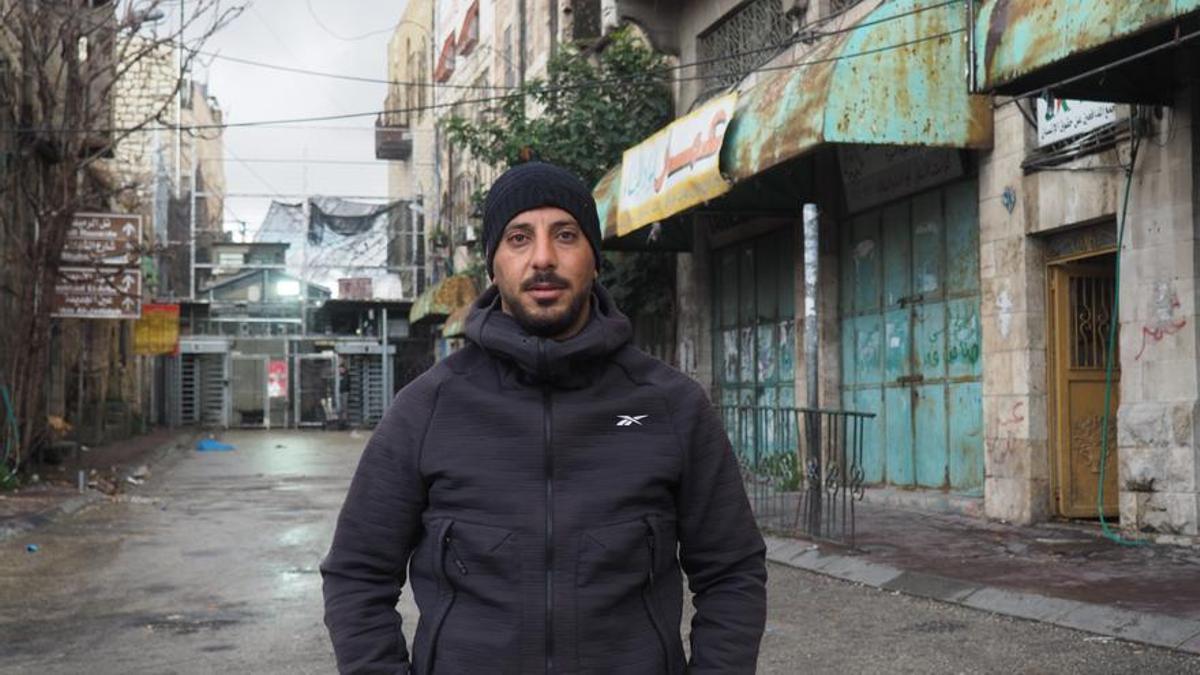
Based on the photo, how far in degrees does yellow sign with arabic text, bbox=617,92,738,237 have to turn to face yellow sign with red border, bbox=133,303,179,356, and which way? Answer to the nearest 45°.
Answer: approximately 90° to its right

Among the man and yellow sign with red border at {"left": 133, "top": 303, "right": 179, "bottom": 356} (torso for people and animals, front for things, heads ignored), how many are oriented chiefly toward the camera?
2

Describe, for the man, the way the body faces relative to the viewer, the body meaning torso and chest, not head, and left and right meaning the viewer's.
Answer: facing the viewer

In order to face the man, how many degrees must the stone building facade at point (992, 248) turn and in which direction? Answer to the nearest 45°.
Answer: approximately 45° to its left

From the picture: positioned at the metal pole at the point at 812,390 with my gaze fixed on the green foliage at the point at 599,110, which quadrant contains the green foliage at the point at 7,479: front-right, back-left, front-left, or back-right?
front-left

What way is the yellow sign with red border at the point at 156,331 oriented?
toward the camera

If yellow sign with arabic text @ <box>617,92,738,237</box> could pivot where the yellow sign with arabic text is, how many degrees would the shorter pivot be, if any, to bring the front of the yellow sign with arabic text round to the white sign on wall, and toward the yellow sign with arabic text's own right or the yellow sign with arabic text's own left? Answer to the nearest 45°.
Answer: approximately 90° to the yellow sign with arabic text's own left

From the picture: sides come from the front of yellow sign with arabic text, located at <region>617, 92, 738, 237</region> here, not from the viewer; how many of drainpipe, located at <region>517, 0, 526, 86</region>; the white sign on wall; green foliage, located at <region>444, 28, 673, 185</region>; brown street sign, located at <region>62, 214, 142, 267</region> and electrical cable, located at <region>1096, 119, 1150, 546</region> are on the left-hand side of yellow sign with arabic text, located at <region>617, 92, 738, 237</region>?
2

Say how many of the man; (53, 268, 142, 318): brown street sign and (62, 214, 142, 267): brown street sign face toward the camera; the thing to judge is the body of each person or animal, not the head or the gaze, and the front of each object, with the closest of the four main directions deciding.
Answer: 3

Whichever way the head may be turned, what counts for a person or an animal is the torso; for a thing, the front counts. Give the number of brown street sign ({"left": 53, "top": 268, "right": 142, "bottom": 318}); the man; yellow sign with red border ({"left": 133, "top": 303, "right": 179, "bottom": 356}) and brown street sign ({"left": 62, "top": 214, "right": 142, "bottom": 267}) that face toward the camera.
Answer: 4

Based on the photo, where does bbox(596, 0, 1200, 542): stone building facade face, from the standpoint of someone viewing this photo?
facing the viewer and to the left of the viewer
